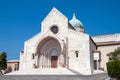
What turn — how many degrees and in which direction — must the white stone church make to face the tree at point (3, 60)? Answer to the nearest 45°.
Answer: approximately 90° to its right

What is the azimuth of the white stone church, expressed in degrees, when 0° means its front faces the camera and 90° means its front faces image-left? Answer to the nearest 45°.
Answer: approximately 45°
